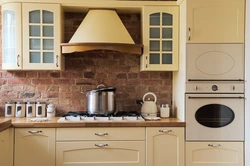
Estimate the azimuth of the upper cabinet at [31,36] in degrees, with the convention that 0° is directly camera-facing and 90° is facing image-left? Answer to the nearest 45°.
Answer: approximately 0°

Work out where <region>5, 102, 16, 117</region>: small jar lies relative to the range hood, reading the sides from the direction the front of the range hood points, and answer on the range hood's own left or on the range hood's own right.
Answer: on the range hood's own right

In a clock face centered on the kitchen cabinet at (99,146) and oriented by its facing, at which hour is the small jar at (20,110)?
The small jar is roughly at 4 o'clock from the kitchen cabinet.

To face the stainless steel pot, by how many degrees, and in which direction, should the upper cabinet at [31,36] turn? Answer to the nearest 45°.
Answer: approximately 90° to its left

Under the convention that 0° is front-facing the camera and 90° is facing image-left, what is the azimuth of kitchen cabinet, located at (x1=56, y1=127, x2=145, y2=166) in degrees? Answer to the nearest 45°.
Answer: approximately 0°
